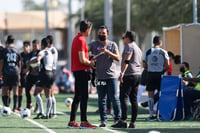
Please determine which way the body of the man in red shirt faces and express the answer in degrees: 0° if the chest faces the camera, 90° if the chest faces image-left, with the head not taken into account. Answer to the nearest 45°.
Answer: approximately 270°

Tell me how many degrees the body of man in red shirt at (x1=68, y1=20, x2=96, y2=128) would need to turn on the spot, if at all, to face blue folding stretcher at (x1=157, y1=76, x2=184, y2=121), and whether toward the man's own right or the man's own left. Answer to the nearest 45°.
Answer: approximately 45° to the man's own left
